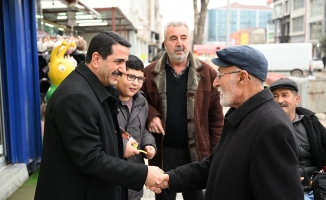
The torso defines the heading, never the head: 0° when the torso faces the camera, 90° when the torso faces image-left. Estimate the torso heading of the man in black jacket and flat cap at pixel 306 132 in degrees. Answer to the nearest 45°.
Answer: approximately 45°

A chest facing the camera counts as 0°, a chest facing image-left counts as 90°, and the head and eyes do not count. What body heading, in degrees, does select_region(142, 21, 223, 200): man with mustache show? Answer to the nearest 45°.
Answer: approximately 0°

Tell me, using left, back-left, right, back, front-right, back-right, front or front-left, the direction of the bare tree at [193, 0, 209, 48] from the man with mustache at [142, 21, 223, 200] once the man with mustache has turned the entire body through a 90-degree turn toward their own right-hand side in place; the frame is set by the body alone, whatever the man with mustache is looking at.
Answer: right

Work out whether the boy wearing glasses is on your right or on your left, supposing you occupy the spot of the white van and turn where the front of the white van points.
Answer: on your left

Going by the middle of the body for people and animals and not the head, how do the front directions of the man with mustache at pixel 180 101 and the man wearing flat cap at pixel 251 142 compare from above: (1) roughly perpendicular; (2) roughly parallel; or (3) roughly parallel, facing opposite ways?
roughly perpendicular

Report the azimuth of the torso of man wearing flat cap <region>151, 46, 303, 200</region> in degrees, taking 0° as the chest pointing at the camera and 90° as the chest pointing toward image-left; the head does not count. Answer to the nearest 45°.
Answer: approximately 90°

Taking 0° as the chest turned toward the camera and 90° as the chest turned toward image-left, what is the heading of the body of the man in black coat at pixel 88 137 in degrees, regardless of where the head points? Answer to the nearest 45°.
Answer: approximately 270°

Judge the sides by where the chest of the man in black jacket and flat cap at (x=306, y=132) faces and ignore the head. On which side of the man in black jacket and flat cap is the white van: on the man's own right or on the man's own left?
on the man's own right

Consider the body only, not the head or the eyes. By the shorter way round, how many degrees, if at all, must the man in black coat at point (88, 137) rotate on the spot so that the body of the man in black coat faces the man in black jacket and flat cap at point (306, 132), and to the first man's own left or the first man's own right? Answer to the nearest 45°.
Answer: approximately 45° to the first man's own left

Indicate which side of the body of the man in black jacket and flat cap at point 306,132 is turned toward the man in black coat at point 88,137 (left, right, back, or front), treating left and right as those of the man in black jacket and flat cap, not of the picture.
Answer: front

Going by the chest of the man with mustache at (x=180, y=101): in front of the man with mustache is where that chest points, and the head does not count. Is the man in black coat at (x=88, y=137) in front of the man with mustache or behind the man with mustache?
in front

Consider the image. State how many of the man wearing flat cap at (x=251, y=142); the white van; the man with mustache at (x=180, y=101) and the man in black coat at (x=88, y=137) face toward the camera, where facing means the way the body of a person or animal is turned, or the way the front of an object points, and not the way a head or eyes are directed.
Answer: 1

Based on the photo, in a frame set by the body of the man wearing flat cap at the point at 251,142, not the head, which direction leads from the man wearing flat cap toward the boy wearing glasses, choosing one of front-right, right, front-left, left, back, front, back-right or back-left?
front-right

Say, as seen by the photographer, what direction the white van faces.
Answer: facing to the left of the viewer
